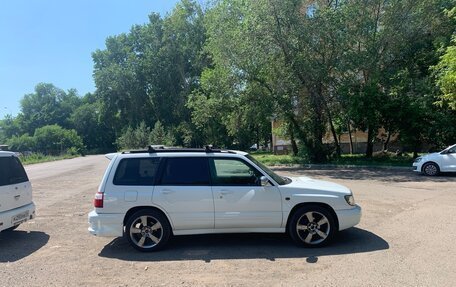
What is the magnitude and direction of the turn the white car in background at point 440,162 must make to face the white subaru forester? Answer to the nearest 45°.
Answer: approximately 90° to its left

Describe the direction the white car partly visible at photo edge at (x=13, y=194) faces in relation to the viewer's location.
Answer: facing away from the viewer and to the left of the viewer

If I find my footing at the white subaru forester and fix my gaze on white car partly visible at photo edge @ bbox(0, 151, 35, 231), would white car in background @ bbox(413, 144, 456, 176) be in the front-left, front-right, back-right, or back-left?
back-right

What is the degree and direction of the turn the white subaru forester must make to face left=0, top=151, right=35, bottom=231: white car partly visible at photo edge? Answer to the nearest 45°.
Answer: approximately 180°

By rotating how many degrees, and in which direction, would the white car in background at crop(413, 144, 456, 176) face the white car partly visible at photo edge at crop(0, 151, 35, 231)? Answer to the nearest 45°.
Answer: approximately 45° to its left

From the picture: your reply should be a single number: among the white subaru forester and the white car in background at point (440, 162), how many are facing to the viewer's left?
1

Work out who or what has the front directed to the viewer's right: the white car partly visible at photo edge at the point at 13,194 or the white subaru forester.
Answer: the white subaru forester

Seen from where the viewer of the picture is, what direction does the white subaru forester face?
facing to the right of the viewer

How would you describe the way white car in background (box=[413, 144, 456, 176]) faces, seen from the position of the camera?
facing to the left of the viewer

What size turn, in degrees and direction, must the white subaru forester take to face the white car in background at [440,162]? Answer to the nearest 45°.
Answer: approximately 45° to its left

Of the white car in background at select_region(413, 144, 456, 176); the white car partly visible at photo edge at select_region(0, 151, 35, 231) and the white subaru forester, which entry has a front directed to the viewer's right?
the white subaru forester

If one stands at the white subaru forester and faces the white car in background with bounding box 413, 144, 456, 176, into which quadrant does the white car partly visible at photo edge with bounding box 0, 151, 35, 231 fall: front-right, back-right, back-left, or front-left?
back-left
